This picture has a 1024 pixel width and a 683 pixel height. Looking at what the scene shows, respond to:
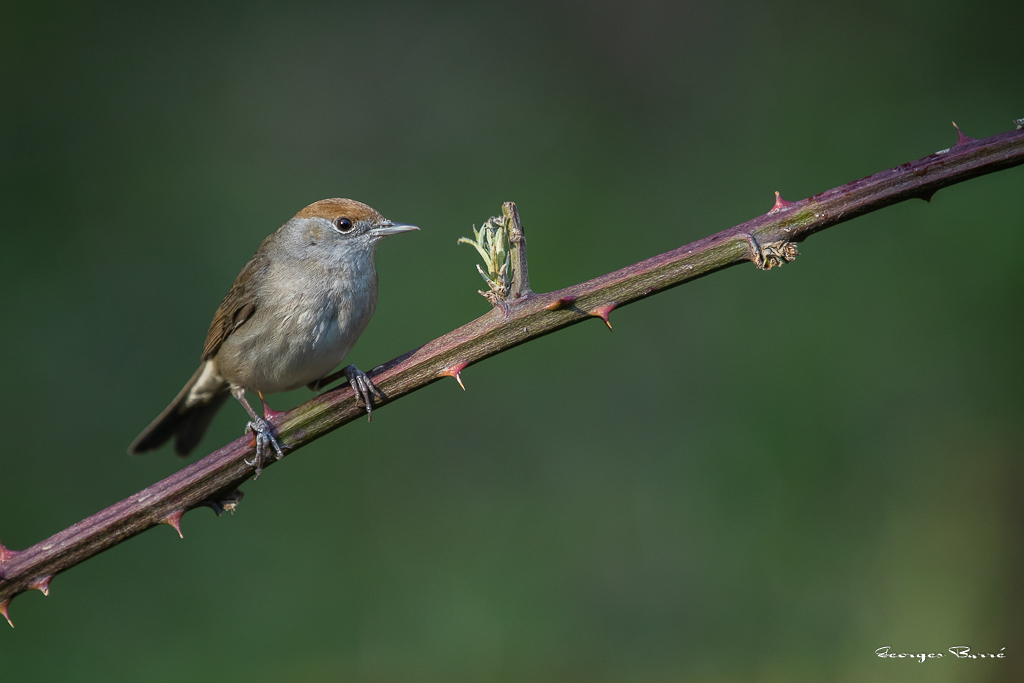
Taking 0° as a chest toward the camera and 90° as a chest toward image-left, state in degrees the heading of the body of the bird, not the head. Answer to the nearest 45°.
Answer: approximately 315°
